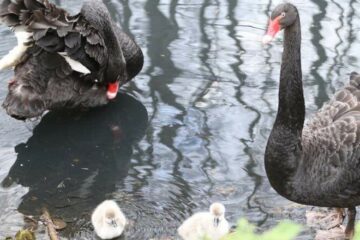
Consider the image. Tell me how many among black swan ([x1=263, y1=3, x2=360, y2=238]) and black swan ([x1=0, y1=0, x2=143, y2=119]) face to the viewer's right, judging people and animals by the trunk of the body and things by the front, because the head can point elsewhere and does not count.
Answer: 1

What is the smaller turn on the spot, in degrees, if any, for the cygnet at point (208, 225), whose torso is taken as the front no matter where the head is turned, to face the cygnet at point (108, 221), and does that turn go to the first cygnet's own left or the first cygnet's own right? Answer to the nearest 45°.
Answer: approximately 135° to the first cygnet's own right

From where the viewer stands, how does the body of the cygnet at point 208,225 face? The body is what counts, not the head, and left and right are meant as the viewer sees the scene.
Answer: facing the viewer and to the right of the viewer

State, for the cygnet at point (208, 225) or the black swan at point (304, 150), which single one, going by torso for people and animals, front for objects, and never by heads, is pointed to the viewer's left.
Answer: the black swan

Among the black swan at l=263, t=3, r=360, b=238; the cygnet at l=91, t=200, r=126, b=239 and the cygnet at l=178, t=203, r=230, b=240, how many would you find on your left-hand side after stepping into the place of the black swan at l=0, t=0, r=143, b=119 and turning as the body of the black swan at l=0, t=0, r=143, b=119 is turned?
0

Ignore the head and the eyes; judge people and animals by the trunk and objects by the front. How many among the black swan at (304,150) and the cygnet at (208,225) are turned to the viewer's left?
1

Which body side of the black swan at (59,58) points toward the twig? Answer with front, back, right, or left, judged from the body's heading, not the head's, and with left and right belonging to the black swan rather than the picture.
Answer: right

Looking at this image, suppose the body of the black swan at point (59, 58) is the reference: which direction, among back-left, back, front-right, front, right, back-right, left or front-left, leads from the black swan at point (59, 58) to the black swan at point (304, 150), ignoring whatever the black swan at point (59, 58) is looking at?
front-right

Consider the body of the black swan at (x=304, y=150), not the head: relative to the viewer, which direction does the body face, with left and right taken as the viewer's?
facing to the left of the viewer

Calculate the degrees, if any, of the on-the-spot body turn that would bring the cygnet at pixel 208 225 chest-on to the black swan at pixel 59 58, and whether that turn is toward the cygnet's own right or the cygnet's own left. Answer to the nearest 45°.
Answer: approximately 180°

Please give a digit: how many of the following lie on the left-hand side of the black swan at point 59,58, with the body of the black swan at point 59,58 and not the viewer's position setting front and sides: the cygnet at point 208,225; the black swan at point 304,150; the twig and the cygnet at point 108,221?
0

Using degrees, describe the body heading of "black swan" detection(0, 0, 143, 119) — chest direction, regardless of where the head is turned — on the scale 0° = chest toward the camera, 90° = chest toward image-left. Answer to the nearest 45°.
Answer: approximately 270°
